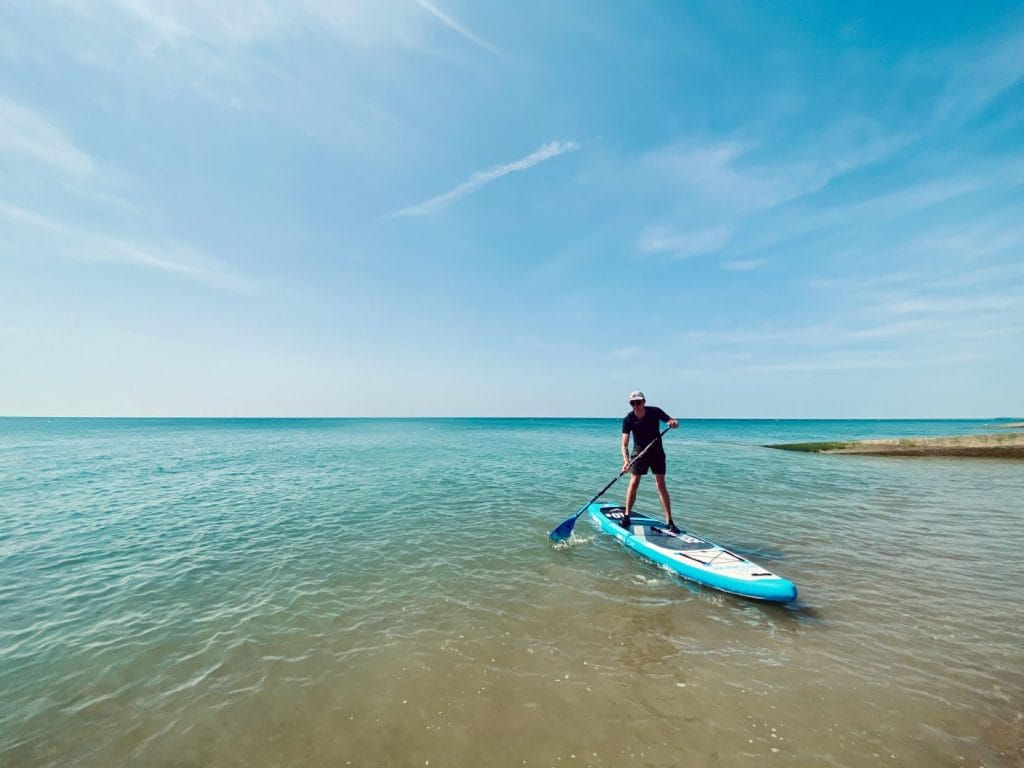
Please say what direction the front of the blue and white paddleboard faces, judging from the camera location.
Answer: facing the viewer and to the right of the viewer

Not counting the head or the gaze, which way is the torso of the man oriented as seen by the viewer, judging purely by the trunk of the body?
toward the camera
